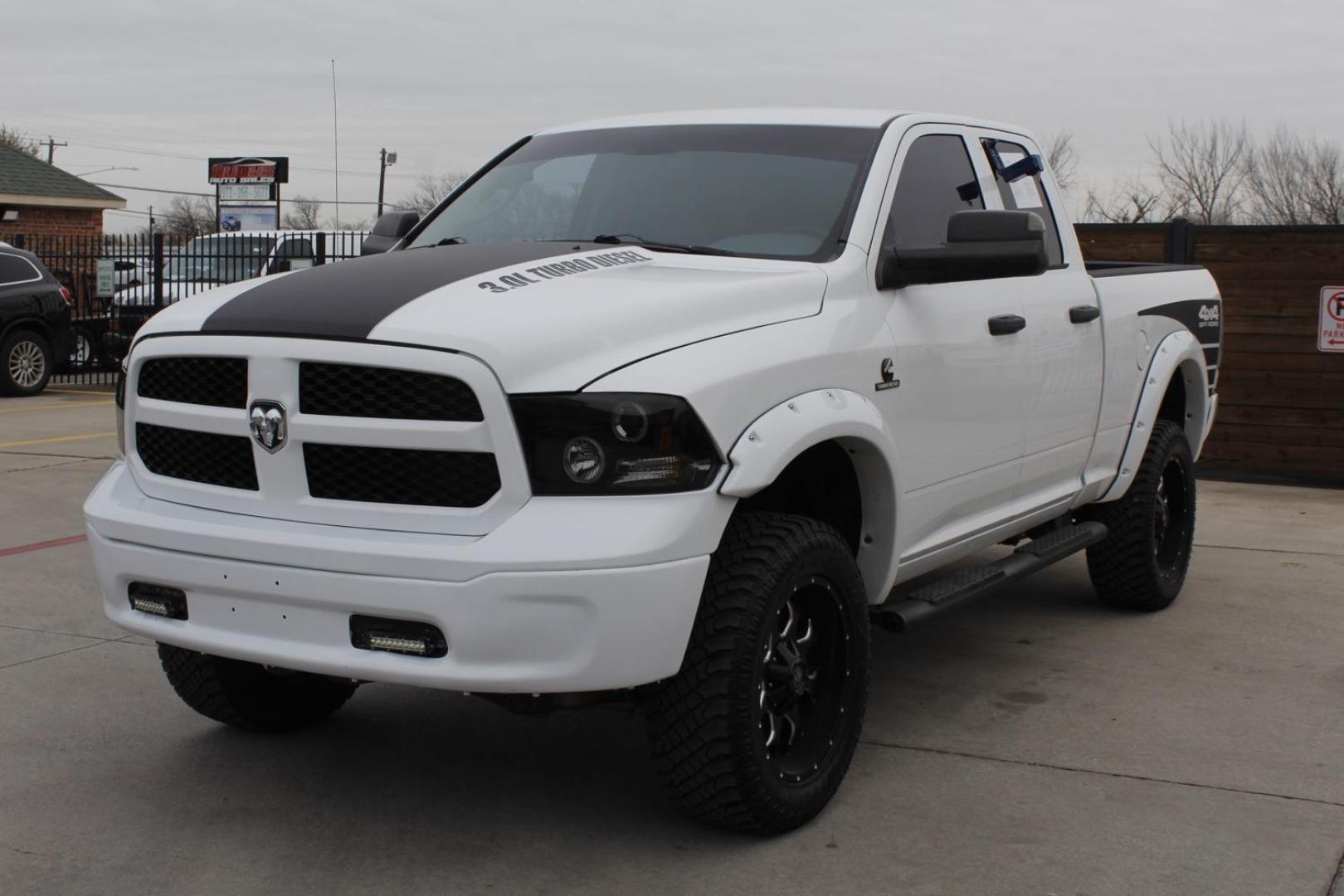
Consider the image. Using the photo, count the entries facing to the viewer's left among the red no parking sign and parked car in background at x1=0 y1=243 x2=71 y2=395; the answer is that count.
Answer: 1

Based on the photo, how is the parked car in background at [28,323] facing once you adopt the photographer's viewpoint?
facing to the left of the viewer

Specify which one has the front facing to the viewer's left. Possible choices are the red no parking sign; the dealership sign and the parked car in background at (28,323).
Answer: the parked car in background

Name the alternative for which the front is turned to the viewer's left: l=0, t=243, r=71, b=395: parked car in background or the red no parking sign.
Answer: the parked car in background

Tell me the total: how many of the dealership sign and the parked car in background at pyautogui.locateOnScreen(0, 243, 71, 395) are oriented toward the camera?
1

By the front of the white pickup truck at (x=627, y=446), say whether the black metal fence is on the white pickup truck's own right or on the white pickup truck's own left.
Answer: on the white pickup truck's own right

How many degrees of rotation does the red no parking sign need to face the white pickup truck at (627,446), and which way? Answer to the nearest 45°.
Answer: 0° — it already faces it

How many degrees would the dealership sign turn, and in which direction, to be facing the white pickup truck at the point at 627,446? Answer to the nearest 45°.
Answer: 0° — it already faces it

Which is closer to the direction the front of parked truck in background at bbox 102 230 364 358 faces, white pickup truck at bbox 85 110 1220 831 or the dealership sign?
the white pickup truck

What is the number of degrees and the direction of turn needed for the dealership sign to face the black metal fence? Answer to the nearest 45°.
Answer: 0° — it already faces it

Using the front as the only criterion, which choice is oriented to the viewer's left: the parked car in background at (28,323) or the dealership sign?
the parked car in background

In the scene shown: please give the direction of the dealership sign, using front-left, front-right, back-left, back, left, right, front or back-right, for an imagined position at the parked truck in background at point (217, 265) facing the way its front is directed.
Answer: back-right

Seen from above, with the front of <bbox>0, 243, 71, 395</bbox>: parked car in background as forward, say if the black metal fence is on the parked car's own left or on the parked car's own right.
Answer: on the parked car's own right

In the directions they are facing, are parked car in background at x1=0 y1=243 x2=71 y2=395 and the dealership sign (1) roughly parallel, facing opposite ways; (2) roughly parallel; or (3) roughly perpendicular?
roughly perpendicular
